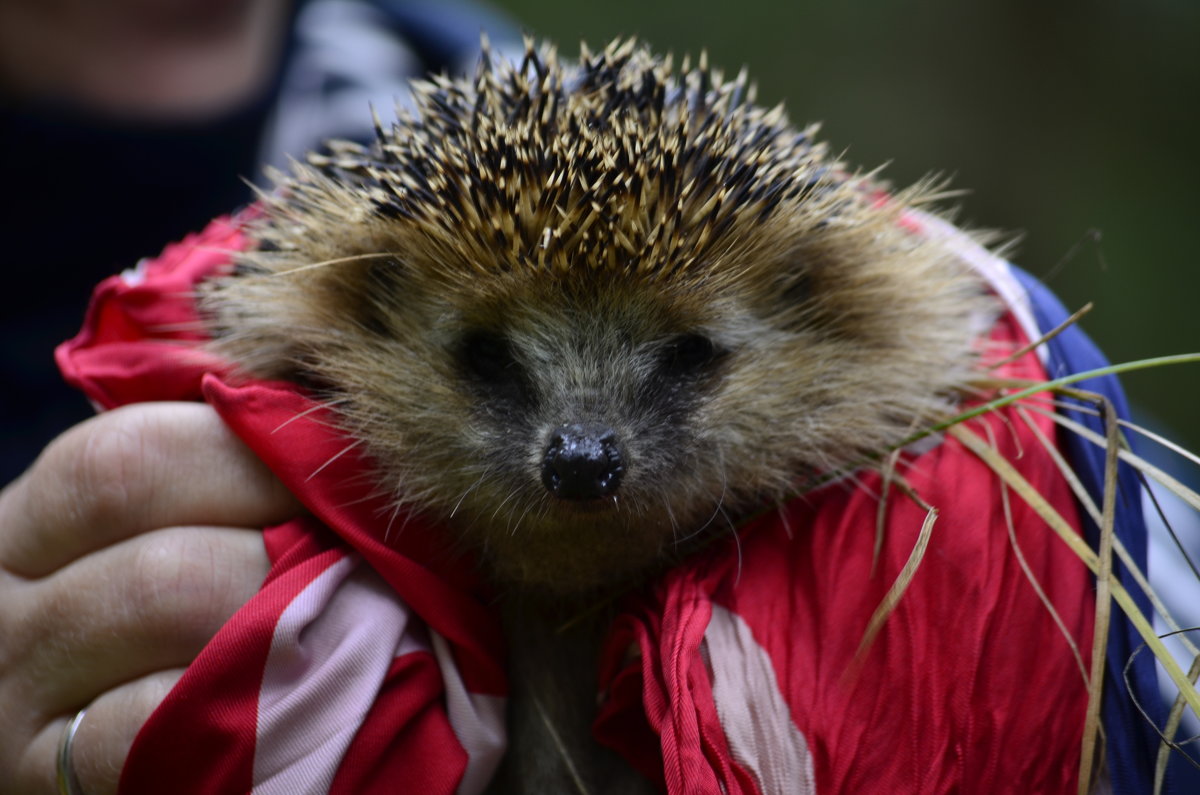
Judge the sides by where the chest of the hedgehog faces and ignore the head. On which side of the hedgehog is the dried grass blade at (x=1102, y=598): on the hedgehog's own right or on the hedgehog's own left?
on the hedgehog's own left

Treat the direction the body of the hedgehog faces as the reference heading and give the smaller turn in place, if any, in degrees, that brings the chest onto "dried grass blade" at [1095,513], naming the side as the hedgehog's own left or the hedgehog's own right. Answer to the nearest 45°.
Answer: approximately 90° to the hedgehog's own left

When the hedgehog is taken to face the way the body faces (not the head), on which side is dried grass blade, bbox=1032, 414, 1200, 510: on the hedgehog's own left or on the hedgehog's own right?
on the hedgehog's own left

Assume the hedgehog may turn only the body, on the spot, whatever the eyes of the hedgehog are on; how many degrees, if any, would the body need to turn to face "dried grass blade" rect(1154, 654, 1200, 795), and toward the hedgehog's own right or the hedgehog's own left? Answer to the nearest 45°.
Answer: approximately 90° to the hedgehog's own left

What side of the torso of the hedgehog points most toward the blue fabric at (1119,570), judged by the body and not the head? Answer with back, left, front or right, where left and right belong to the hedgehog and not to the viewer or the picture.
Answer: left

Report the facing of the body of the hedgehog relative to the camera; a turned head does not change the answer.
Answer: toward the camera

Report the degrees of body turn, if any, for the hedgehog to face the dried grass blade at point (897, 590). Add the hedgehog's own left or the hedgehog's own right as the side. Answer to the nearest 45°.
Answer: approximately 45° to the hedgehog's own left

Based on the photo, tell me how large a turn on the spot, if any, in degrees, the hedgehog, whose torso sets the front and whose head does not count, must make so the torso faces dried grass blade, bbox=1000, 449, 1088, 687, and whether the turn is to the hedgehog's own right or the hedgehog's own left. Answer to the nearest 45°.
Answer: approximately 90° to the hedgehog's own left
